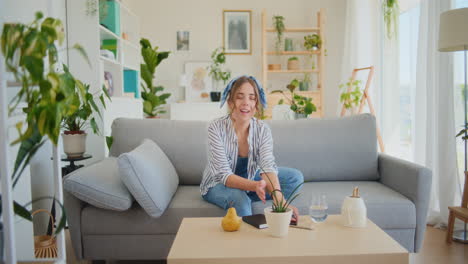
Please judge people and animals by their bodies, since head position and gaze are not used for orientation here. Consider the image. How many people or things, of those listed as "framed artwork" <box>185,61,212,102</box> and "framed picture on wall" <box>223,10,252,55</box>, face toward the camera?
2

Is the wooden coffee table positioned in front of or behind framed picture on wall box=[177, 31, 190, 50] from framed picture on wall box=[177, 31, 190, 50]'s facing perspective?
in front

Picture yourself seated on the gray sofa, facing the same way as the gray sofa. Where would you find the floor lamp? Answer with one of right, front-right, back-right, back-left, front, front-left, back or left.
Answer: left

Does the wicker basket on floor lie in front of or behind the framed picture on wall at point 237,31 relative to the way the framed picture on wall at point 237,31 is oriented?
in front

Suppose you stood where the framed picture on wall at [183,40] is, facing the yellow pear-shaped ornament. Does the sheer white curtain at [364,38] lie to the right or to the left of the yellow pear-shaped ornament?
left

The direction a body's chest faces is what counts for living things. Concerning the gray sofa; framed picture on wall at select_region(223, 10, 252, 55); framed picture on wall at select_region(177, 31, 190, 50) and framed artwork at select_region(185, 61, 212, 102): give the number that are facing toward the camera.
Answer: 4

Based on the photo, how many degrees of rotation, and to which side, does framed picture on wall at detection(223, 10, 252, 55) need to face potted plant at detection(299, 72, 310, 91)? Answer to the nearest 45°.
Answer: approximately 90° to its left

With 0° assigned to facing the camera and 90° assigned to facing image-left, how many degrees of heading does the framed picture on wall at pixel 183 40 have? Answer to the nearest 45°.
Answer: approximately 0°

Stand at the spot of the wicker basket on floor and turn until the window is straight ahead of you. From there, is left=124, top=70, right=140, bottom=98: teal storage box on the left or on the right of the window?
left

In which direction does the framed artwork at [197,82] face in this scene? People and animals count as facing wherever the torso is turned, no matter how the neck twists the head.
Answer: toward the camera

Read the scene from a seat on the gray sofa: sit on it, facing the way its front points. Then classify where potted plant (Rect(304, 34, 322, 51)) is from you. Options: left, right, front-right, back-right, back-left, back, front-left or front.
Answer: back

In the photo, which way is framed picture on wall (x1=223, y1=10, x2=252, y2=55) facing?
toward the camera

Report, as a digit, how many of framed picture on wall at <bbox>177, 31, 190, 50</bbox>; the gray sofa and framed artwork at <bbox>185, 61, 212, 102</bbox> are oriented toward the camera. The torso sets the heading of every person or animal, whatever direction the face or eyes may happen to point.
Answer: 3
